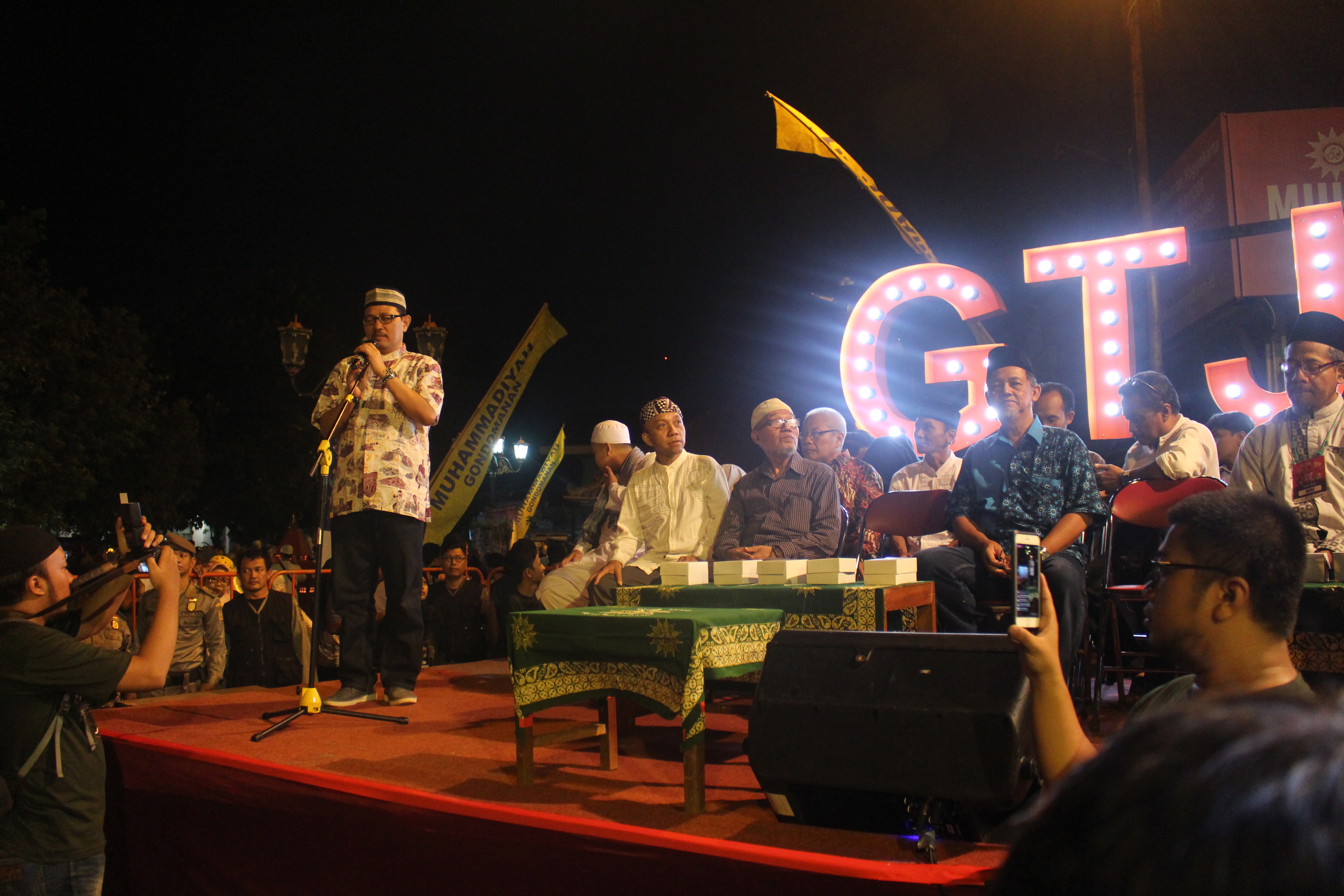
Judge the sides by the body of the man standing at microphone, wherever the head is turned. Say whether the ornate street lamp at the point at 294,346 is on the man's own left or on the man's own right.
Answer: on the man's own right

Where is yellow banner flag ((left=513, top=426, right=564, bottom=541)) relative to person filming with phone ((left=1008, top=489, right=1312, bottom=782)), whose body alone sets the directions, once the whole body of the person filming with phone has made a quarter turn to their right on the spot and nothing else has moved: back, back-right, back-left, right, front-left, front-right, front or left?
left

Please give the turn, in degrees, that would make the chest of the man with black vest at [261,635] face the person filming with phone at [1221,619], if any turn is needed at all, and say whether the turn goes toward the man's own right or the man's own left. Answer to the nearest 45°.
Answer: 0° — they already face them

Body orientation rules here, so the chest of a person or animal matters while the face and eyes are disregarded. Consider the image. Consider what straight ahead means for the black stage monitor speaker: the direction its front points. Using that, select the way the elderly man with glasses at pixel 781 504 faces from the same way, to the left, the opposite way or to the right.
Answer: the opposite way

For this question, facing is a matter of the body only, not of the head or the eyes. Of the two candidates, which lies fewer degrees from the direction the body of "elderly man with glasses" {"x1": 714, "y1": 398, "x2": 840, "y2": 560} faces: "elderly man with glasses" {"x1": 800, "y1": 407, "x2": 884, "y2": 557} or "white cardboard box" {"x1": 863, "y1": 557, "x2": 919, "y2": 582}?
the white cardboard box

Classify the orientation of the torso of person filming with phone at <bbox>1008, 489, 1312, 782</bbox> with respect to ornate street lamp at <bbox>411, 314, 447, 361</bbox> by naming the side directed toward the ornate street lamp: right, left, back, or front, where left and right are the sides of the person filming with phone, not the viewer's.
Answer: front

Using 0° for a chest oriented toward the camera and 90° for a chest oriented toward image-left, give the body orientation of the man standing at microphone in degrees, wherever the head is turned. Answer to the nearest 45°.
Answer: approximately 45°

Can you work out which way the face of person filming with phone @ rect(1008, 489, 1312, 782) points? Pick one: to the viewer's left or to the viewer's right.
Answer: to the viewer's left

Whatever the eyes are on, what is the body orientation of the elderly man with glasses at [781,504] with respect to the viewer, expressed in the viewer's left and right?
facing the viewer

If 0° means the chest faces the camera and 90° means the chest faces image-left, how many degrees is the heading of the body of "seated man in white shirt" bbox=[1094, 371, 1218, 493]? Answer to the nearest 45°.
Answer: approximately 45°

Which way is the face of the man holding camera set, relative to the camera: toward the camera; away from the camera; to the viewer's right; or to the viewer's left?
to the viewer's right

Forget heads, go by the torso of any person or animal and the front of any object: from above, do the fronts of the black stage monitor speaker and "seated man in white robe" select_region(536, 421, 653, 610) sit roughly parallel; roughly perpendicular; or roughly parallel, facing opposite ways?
roughly perpendicular

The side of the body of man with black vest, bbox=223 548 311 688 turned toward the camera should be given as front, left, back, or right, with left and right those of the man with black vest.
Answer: front

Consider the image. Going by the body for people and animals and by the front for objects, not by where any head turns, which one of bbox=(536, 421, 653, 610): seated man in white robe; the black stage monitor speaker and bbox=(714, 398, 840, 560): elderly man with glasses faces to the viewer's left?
the seated man in white robe

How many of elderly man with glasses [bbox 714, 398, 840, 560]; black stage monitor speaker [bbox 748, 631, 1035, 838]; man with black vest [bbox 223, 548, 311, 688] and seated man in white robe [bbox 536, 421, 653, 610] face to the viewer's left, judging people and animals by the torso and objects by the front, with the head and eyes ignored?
1

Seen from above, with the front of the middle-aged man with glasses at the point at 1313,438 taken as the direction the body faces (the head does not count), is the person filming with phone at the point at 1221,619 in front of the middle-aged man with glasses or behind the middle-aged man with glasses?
in front

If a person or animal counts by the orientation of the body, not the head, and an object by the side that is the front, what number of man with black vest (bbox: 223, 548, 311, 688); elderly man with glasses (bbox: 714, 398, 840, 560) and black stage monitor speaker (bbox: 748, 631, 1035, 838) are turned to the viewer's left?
0
